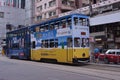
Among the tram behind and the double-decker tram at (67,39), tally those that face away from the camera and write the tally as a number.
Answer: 0

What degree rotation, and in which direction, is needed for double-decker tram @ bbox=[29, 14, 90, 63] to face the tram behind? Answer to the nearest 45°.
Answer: approximately 180°

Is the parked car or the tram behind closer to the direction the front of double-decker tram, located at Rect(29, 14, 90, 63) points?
the parked car

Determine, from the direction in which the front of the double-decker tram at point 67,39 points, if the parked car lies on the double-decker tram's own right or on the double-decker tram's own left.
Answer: on the double-decker tram's own left

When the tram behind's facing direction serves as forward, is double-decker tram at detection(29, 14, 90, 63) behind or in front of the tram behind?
in front

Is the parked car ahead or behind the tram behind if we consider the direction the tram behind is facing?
ahead

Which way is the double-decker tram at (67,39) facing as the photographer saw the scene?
facing the viewer and to the right of the viewer
